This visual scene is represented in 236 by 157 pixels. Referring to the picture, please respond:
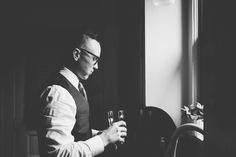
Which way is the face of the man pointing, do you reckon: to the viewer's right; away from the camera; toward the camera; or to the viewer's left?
to the viewer's right

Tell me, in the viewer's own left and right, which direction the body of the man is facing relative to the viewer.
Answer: facing to the right of the viewer

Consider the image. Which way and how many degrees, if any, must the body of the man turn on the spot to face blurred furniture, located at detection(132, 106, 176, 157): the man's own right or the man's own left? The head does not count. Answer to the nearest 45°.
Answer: approximately 45° to the man's own left
